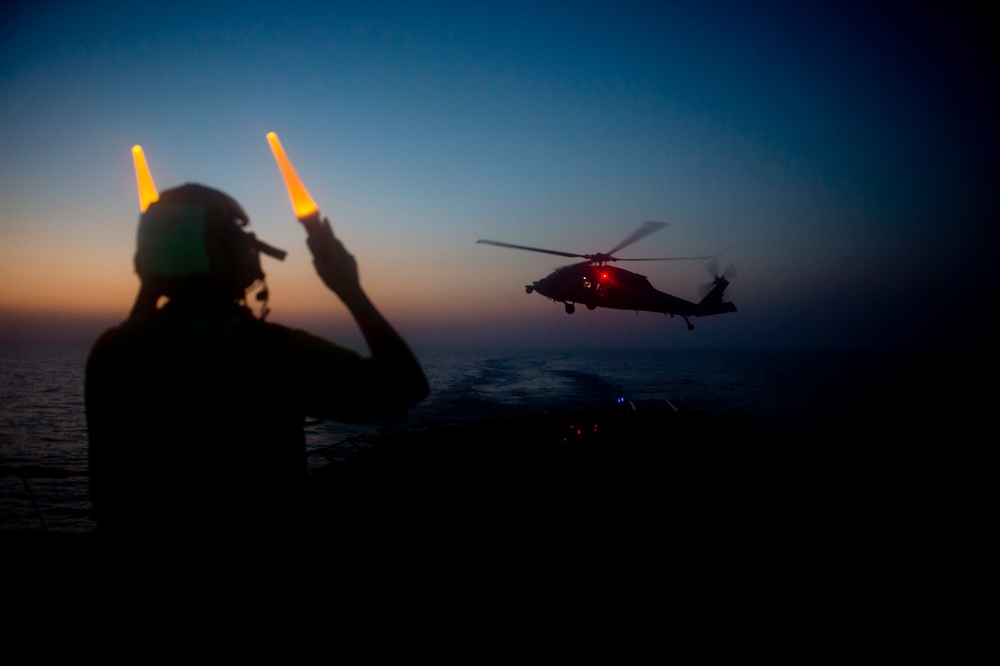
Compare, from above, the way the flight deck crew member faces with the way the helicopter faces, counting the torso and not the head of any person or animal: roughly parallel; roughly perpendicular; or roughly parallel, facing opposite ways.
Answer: roughly perpendicular

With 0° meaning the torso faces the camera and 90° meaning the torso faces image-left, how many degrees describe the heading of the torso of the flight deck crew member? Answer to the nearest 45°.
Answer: approximately 225°

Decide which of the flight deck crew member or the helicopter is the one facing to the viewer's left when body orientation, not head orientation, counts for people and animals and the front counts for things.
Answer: the helicopter

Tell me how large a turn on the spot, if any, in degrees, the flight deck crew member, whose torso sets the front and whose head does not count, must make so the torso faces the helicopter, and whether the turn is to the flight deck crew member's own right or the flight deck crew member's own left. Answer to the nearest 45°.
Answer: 0° — they already face it

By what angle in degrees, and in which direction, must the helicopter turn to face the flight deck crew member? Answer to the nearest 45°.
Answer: approximately 90° to its left

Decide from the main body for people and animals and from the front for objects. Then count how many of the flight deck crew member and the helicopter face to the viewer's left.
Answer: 1

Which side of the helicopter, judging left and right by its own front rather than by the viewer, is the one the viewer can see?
left
